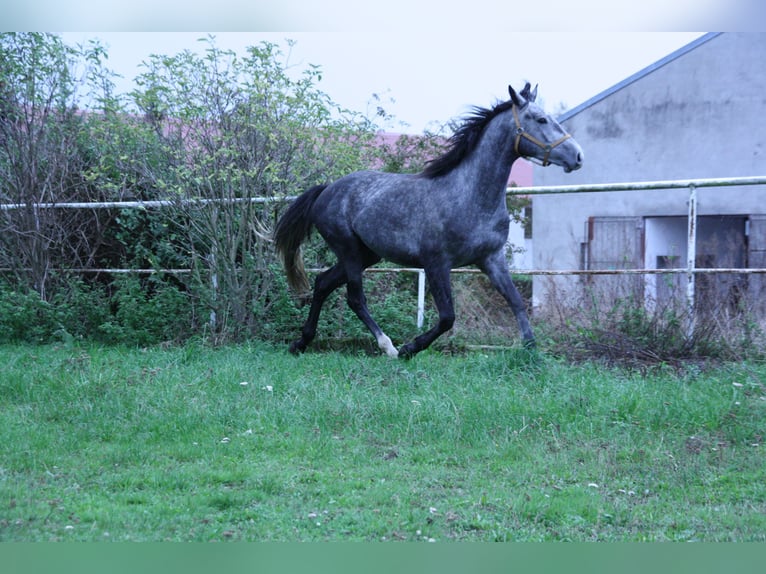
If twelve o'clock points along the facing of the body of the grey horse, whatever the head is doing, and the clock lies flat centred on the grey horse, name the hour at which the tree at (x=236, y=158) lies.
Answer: The tree is roughly at 7 o'clock from the grey horse.

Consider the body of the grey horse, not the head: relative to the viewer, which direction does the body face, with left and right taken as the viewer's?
facing to the right of the viewer

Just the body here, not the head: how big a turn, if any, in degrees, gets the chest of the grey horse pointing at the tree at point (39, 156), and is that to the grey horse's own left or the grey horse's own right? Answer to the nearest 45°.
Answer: approximately 135° to the grey horse's own left
